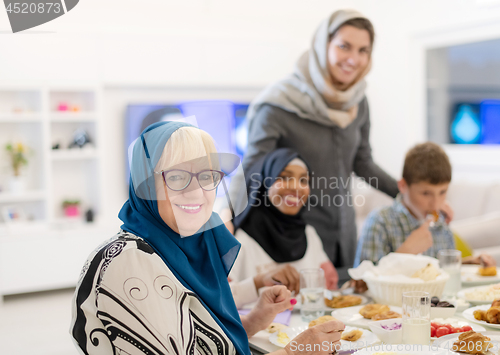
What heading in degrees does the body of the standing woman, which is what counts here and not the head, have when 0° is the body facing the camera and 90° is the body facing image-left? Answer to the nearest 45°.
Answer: approximately 315°

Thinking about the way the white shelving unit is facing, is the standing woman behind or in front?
in front

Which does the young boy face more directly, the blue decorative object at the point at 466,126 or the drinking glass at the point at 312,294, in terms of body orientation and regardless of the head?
the drinking glass
